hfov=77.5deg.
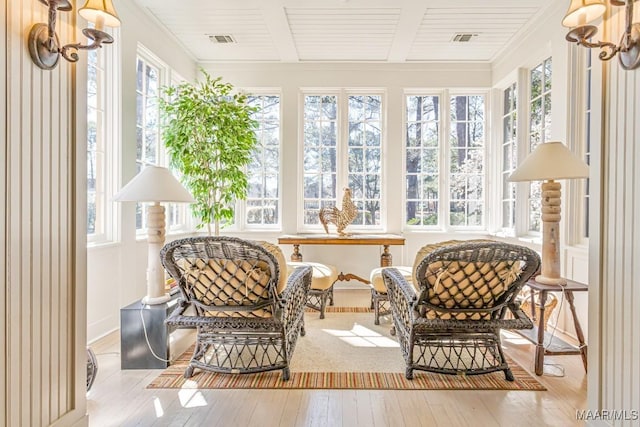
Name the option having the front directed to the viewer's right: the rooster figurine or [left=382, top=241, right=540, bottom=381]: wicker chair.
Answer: the rooster figurine

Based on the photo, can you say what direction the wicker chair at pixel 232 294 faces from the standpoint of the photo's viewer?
facing away from the viewer and to the right of the viewer

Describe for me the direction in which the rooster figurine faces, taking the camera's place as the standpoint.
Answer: facing to the right of the viewer

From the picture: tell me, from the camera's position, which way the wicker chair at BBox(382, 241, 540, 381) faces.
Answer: facing away from the viewer and to the left of the viewer

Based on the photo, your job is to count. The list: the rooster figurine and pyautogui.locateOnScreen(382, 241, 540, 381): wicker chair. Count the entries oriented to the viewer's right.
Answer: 1

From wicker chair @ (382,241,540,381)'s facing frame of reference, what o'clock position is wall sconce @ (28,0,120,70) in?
The wall sconce is roughly at 9 o'clock from the wicker chair.

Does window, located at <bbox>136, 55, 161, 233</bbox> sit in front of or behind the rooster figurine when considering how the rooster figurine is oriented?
behind
